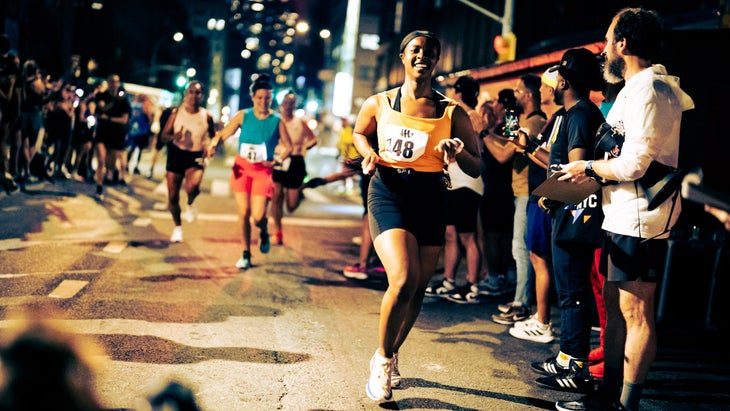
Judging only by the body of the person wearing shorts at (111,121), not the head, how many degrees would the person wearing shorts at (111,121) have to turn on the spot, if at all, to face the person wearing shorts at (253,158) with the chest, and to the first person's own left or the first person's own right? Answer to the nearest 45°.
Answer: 0° — they already face them

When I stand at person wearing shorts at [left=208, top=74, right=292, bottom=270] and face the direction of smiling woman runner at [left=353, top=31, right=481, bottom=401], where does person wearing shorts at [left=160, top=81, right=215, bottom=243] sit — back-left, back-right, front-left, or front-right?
back-right

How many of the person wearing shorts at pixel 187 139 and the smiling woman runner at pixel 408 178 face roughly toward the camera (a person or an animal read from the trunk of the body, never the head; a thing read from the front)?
2

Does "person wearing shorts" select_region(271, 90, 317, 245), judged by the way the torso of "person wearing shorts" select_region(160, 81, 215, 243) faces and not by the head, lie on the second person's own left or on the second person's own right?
on the second person's own left

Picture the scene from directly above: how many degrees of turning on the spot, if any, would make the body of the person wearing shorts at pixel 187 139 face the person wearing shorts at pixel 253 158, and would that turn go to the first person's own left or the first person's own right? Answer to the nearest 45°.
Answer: approximately 45° to the first person's own left

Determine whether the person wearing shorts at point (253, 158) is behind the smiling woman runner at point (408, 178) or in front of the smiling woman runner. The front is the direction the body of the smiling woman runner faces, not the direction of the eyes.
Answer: behind

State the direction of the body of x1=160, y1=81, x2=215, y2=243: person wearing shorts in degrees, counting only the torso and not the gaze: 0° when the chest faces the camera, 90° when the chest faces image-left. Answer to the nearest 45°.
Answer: approximately 0°

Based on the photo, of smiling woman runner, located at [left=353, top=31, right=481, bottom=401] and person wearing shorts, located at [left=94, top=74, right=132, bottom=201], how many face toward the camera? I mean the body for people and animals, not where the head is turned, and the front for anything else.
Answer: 2
